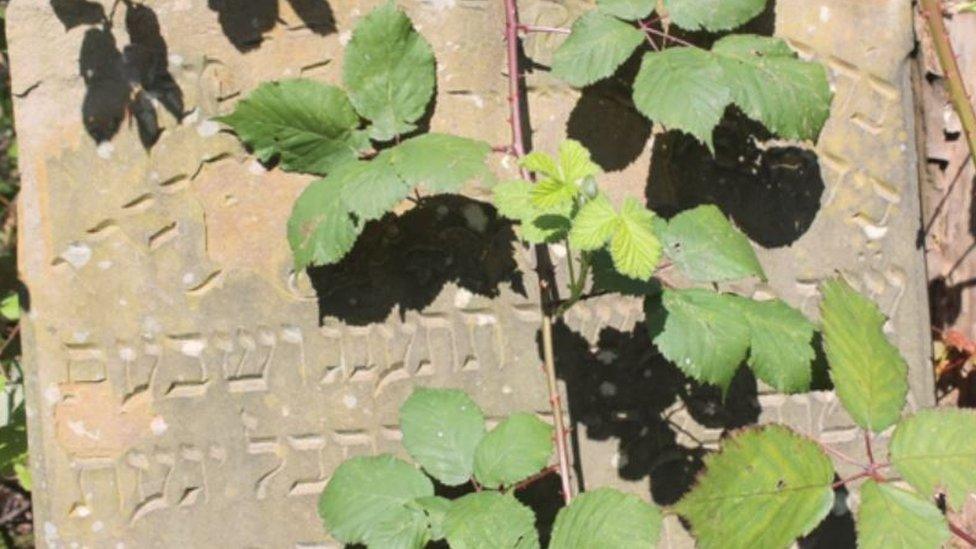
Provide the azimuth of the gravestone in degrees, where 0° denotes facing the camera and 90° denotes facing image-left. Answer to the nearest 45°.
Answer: approximately 0°

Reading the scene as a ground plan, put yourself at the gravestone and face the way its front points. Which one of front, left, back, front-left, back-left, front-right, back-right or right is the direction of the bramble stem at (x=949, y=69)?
left

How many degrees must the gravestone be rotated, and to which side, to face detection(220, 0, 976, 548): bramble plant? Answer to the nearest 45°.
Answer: approximately 45° to its left

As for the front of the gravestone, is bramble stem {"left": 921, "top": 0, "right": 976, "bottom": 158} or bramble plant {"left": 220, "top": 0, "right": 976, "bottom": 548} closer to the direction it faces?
the bramble plant
